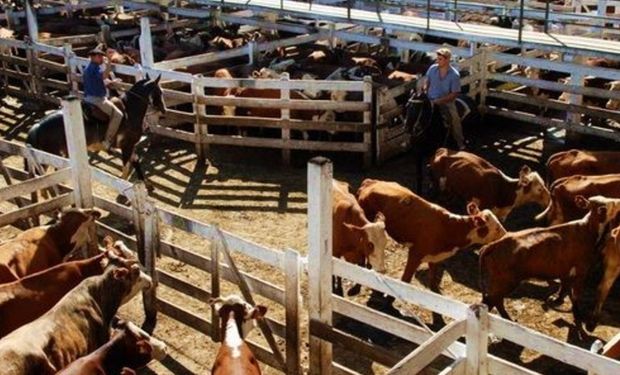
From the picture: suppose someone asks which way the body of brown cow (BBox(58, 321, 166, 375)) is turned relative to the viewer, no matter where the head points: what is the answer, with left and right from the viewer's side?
facing to the right of the viewer

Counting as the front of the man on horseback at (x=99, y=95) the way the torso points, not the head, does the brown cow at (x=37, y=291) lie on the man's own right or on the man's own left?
on the man's own right

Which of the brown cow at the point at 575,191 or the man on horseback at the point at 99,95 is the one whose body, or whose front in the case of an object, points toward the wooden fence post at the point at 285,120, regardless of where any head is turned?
the man on horseback

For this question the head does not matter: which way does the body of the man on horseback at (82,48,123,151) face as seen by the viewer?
to the viewer's right

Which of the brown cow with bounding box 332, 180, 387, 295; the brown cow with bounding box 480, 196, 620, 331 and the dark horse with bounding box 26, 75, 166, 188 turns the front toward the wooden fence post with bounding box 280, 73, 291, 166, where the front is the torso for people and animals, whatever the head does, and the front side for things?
the dark horse

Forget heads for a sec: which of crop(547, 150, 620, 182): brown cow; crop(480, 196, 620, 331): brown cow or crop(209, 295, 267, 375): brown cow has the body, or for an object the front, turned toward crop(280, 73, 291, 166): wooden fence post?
crop(209, 295, 267, 375): brown cow

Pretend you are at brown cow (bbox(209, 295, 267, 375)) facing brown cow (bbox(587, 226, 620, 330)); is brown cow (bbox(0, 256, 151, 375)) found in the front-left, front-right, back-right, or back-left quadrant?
back-left

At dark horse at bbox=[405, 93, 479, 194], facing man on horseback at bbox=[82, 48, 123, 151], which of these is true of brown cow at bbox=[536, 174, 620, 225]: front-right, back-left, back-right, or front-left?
back-left

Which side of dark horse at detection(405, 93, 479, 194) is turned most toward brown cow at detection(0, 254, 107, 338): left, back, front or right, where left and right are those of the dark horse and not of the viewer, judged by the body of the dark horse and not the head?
front

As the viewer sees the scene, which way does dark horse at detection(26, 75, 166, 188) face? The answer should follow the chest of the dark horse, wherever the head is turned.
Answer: to the viewer's right

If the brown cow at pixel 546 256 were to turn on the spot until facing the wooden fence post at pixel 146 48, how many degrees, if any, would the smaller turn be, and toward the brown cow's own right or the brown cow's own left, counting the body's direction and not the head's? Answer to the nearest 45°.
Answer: approximately 135° to the brown cow's own left

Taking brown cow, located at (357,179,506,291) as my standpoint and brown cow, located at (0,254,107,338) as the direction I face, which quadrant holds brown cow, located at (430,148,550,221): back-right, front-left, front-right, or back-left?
back-right

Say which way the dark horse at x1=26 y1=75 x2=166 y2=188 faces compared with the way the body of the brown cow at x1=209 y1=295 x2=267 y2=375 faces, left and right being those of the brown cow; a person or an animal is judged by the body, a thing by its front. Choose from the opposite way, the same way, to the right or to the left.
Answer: to the right

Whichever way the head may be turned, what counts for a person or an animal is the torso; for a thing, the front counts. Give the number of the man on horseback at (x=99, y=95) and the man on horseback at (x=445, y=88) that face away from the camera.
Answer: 0

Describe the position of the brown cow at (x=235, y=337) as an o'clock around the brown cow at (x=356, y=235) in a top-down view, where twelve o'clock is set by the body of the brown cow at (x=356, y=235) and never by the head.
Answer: the brown cow at (x=235, y=337) is roughly at 2 o'clock from the brown cow at (x=356, y=235).
